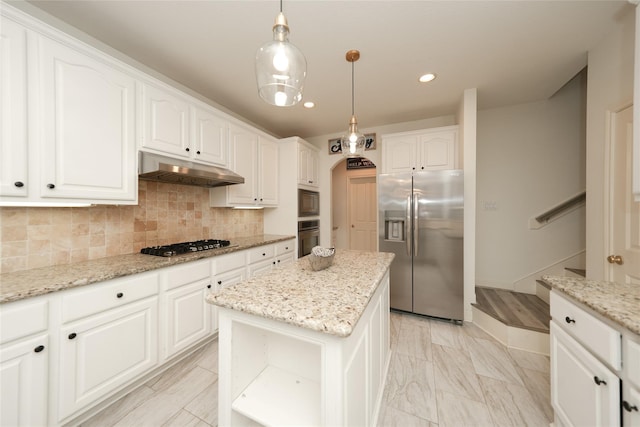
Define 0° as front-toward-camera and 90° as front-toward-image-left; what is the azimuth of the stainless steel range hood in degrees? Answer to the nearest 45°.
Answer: approximately 315°

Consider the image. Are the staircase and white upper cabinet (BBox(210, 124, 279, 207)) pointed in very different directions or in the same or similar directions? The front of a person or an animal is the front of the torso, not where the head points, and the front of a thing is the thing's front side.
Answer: very different directions

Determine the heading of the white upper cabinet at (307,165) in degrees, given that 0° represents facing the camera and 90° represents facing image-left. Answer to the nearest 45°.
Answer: approximately 315°

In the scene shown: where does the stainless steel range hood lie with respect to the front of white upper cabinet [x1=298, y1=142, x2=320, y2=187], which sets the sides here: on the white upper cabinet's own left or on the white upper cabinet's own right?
on the white upper cabinet's own right

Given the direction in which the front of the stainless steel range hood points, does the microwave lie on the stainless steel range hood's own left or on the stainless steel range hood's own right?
on the stainless steel range hood's own left

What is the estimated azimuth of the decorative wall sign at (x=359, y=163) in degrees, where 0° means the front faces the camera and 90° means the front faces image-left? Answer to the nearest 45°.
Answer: approximately 0°

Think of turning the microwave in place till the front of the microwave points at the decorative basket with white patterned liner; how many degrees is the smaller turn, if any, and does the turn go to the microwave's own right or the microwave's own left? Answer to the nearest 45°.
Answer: approximately 45° to the microwave's own right

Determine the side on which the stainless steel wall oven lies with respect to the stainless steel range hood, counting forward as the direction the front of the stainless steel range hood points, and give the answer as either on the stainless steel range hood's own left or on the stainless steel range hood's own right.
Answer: on the stainless steel range hood's own left

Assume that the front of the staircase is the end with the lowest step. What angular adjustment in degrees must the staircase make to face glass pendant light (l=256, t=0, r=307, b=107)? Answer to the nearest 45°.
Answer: approximately 45° to its left
